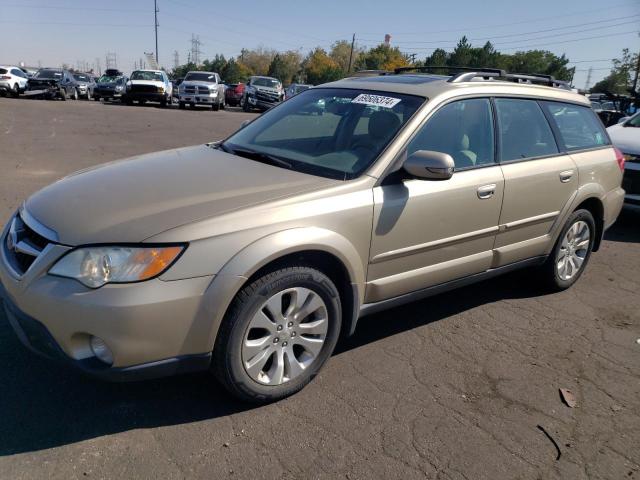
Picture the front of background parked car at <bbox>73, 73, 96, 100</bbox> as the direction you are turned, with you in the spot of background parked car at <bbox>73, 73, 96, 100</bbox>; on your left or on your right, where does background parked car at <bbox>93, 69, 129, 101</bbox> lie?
on your left

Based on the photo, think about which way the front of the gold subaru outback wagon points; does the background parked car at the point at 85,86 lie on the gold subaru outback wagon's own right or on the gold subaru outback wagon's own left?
on the gold subaru outback wagon's own right

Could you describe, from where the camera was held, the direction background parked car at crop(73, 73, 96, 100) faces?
facing the viewer and to the left of the viewer

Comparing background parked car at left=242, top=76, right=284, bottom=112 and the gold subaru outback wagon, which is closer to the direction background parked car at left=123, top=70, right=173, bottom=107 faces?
the gold subaru outback wagon

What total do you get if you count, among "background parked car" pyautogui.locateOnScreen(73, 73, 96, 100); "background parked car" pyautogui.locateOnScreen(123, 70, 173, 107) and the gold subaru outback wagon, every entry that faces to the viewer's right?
0

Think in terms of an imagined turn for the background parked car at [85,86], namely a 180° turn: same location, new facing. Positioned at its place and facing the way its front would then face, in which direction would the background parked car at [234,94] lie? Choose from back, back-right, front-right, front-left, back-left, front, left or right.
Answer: front-right

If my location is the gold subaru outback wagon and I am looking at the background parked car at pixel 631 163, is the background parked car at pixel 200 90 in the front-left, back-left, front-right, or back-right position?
front-left

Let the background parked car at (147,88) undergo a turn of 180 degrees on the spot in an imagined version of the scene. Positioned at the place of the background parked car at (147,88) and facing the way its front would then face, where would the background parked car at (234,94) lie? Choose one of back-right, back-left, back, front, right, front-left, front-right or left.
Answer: front-right

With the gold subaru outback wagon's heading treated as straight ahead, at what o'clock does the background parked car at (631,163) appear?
The background parked car is roughly at 6 o'clock from the gold subaru outback wagon.

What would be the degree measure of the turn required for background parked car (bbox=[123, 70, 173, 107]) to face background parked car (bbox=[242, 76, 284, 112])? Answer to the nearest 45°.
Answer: approximately 90° to its left

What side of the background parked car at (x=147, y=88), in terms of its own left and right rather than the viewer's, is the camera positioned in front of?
front

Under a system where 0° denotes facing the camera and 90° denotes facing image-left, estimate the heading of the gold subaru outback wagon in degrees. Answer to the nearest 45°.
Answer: approximately 45°
